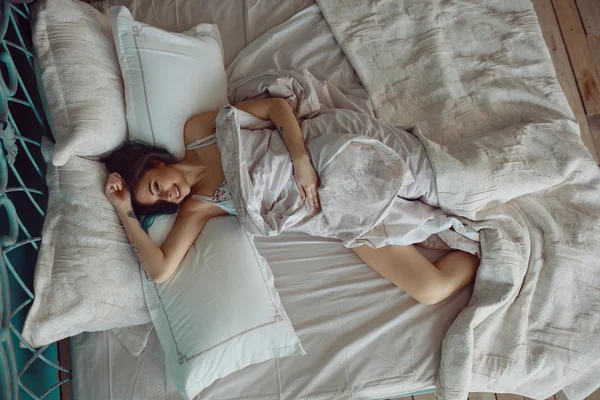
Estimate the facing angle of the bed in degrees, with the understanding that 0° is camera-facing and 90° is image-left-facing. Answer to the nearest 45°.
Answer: approximately 270°

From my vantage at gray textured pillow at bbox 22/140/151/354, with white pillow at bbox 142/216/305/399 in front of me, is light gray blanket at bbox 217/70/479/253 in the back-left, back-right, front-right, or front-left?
front-left
